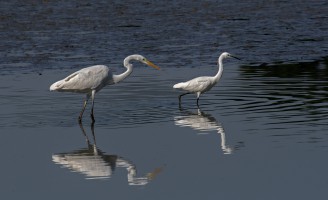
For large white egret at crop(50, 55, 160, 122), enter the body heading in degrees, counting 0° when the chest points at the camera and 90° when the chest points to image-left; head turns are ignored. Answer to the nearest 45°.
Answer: approximately 270°
